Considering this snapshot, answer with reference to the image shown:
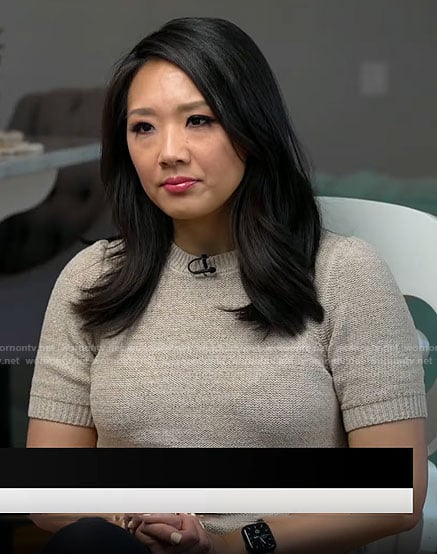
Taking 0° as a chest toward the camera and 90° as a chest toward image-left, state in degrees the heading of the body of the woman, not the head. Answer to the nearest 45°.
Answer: approximately 45°
